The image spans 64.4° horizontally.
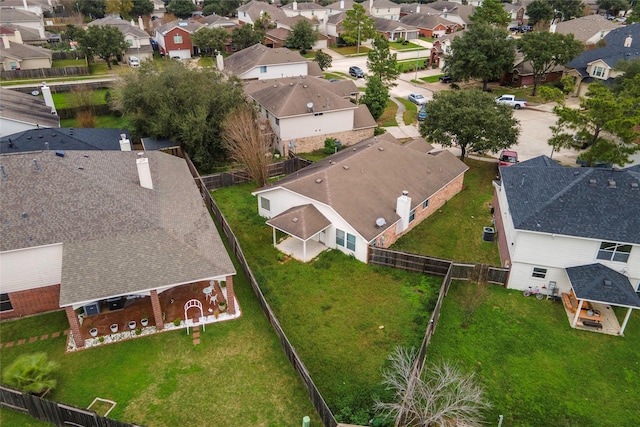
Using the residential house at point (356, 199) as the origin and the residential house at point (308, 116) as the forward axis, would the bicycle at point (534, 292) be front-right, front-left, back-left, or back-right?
back-right

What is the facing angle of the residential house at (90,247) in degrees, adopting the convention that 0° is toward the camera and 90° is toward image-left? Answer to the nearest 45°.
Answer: approximately 180°

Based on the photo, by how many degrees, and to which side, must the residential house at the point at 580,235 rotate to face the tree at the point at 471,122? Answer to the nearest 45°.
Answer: approximately 45° to its left

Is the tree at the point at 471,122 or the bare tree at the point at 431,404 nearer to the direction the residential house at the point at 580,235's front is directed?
the tree

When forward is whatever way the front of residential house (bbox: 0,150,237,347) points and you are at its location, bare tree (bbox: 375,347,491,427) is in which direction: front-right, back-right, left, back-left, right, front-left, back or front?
back-right

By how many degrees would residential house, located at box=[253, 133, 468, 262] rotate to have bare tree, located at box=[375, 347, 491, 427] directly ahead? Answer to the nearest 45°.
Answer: approximately 135° to its right

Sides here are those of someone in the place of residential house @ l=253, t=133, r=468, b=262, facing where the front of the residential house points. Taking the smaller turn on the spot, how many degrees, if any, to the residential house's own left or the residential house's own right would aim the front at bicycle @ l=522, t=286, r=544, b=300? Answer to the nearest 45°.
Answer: approximately 90° to the residential house's own right

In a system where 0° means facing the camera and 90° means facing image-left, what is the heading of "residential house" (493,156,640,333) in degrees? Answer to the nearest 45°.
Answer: approximately 180°

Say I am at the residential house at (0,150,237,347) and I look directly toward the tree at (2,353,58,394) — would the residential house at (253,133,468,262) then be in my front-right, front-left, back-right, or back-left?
back-left

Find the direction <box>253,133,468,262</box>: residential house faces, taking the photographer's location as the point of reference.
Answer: facing away from the viewer and to the right of the viewer

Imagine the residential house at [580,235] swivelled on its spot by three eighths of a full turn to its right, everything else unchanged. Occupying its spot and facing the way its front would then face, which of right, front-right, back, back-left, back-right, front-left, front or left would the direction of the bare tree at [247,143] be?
back-right

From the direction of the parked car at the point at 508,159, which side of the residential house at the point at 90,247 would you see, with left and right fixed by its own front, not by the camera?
right

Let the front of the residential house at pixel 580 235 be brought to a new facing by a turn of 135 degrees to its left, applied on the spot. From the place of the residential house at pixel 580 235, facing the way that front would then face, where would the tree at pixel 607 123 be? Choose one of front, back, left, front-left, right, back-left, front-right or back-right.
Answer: back-right

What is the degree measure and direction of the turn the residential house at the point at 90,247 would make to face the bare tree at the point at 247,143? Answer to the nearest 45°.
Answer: approximately 45° to its right

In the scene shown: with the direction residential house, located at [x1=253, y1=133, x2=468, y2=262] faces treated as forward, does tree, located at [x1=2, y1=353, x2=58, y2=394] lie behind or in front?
behind

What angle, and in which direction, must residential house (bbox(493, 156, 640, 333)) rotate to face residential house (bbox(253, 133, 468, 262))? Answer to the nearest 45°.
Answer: approximately 90° to its left

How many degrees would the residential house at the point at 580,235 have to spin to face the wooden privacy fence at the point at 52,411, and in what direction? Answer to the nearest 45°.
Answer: approximately 135° to its left

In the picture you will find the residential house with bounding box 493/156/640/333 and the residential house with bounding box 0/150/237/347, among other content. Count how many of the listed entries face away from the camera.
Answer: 2
